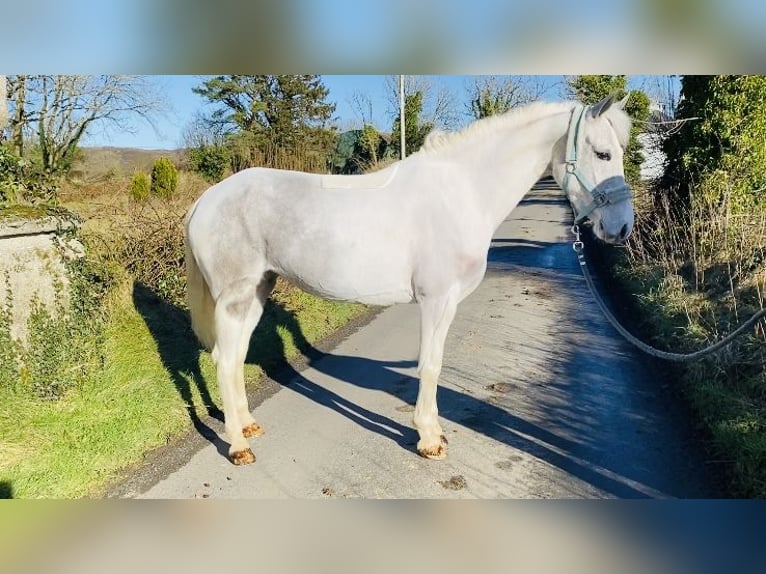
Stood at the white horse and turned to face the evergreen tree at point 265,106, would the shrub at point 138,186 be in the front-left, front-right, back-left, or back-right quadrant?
front-left

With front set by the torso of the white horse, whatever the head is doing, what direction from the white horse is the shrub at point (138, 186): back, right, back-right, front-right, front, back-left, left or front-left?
back-left

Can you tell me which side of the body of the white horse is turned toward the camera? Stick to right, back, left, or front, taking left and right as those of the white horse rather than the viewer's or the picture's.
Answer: right

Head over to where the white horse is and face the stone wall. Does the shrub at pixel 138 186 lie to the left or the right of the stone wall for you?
right

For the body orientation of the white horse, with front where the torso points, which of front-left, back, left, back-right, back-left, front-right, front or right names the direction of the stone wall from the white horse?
back

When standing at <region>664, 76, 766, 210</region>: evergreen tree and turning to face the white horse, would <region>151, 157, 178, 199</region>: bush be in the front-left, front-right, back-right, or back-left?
back-right

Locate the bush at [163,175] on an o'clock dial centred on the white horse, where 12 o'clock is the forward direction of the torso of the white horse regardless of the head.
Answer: The bush is roughly at 8 o'clock from the white horse.

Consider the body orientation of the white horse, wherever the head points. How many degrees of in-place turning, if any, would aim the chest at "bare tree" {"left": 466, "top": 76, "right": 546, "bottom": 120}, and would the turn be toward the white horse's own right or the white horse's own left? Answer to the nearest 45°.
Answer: approximately 90° to the white horse's own left

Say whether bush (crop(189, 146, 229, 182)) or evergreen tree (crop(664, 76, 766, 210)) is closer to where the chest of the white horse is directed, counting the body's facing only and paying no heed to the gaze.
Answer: the evergreen tree

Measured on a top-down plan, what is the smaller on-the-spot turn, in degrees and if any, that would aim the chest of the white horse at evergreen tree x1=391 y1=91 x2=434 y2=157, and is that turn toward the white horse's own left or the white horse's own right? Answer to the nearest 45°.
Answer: approximately 90° to the white horse's own left

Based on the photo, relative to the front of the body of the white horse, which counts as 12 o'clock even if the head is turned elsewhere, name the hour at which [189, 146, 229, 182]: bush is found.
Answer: The bush is roughly at 8 o'clock from the white horse.

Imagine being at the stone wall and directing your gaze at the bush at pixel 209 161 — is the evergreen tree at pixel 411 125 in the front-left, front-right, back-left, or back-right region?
front-right

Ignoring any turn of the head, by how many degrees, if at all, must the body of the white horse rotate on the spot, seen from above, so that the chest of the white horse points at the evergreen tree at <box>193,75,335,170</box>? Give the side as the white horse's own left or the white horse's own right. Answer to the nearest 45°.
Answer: approximately 90° to the white horse's own left

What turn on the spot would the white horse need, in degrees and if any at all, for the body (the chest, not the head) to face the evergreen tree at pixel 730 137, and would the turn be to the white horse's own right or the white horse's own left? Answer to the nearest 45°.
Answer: approximately 45° to the white horse's own left
